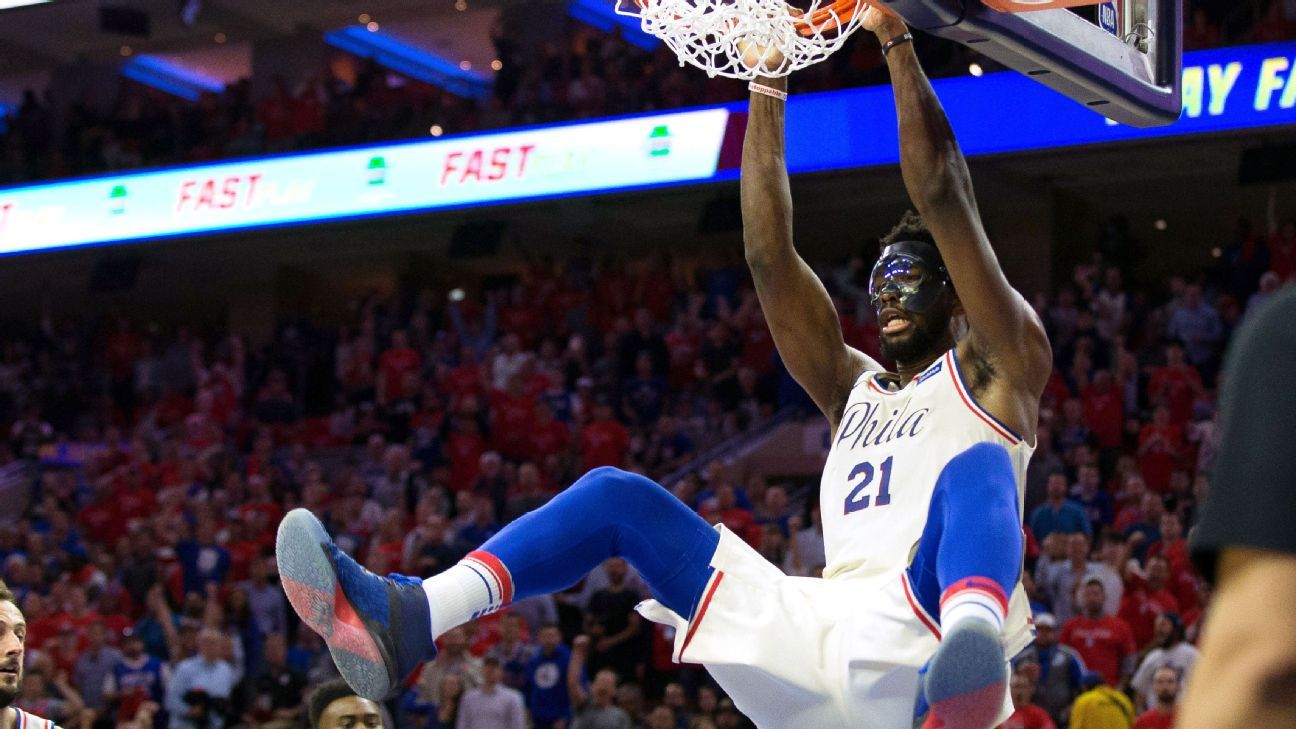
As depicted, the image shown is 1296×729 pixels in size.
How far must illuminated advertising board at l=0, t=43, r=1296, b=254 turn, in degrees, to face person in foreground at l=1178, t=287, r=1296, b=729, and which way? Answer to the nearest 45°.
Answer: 0° — it already faces them

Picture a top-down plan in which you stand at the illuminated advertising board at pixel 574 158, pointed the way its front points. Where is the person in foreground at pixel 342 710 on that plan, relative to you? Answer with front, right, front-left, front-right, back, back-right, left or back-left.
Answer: front

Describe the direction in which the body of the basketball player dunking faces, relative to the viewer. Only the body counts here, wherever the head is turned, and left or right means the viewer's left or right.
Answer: facing the viewer and to the left of the viewer

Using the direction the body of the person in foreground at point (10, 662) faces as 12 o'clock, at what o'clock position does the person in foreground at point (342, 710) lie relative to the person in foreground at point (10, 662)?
the person in foreground at point (342, 710) is roughly at 10 o'clock from the person in foreground at point (10, 662).

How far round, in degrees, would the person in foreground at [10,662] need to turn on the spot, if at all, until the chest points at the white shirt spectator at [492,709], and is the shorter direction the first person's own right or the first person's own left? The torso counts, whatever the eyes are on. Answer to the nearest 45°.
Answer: approximately 90° to the first person's own left

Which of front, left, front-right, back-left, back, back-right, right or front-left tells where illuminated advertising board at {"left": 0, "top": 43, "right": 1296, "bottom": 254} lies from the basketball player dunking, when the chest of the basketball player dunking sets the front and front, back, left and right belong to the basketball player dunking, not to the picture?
back-right

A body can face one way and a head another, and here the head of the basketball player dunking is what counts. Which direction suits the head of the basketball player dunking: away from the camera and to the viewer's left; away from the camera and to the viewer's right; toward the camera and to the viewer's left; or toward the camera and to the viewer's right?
toward the camera and to the viewer's left

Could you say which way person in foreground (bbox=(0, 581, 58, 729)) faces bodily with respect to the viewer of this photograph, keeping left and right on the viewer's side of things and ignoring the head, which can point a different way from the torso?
facing the viewer and to the right of the viewer

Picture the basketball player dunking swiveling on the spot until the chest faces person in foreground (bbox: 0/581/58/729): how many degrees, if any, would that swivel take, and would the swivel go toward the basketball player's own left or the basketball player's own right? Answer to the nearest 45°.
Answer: approximately 45° to the basketball player's own right

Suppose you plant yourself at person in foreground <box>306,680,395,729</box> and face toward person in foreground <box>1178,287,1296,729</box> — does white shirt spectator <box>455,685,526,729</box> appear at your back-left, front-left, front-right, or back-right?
back-left

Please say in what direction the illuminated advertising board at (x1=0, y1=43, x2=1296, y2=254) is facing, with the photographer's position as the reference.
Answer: facing the viewer
